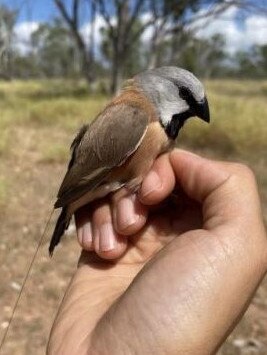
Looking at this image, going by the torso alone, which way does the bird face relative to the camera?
to the viewer's right
